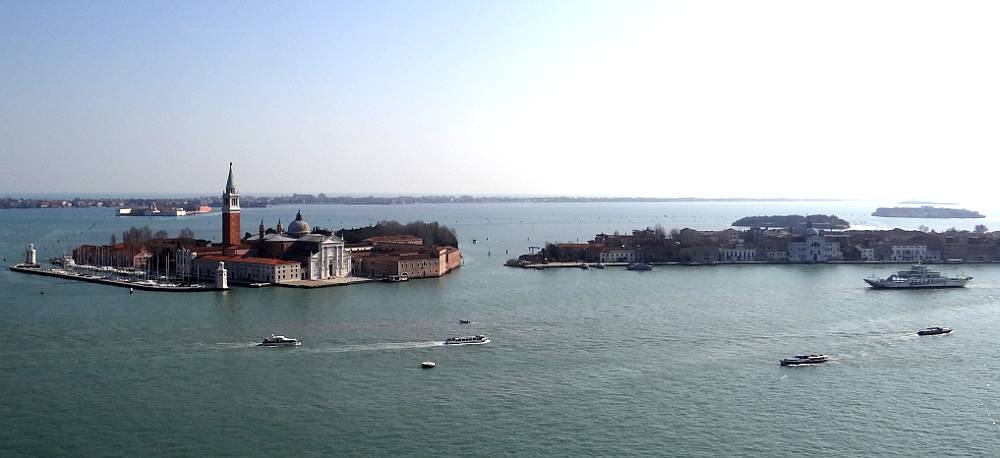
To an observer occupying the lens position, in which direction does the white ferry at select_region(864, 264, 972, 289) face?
facing to the left of the viewer

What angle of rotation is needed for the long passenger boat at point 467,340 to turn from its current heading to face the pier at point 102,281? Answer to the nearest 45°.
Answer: approximately 135° to its left

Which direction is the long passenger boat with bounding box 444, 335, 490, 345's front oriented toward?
to the viewer's right

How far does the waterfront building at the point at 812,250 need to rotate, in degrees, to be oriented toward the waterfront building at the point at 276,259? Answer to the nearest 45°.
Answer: approximately 45° to its right

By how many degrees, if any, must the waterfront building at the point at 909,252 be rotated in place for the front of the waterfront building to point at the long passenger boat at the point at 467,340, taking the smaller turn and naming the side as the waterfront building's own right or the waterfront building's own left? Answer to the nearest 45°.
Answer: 0° — it already faces it

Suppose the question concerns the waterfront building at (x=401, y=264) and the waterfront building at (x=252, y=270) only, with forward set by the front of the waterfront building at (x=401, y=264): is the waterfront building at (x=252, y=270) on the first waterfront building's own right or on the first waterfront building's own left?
on the first waterfront building's own right

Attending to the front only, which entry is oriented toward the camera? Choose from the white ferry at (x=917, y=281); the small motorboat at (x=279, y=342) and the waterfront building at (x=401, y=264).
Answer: the waterfront building

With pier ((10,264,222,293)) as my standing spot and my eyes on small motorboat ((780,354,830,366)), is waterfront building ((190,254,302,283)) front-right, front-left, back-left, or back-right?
front-left

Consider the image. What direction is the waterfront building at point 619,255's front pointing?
toward the camera

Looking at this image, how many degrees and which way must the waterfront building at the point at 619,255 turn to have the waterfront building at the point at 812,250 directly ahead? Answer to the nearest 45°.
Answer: approximately 90° to its left

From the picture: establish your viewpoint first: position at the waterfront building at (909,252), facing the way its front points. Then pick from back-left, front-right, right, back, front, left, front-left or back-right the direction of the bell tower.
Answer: front-right

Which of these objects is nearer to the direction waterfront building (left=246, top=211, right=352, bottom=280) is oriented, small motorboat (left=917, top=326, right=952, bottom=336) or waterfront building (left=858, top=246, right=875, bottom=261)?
the small motorboat

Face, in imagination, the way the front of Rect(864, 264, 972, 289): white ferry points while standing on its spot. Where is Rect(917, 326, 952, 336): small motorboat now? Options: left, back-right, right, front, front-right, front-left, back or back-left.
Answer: left
